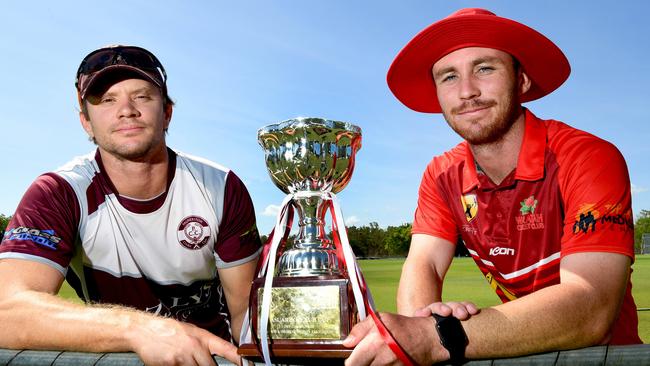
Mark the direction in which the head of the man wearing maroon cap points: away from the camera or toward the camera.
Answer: toward the camera

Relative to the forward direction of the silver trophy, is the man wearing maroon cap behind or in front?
behind

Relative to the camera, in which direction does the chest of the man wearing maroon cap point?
toward the camera

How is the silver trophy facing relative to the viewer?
toward the camera

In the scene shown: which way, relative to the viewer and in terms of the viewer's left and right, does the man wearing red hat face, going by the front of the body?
facing the viewer and to the left of the viewer

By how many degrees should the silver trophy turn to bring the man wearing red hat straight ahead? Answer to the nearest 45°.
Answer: approximately 135° to its left

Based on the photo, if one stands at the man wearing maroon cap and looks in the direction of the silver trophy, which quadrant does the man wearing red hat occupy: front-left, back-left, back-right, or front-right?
front-left

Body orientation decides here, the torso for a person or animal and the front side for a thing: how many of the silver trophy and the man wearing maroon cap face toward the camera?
2

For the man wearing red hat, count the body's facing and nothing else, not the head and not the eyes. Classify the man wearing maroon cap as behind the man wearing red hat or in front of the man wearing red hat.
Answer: in front

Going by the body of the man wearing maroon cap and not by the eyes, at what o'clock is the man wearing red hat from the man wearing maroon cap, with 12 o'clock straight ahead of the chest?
The man wearing red hat is roughly at 10 o'clock from the man wearing maroon cap.
